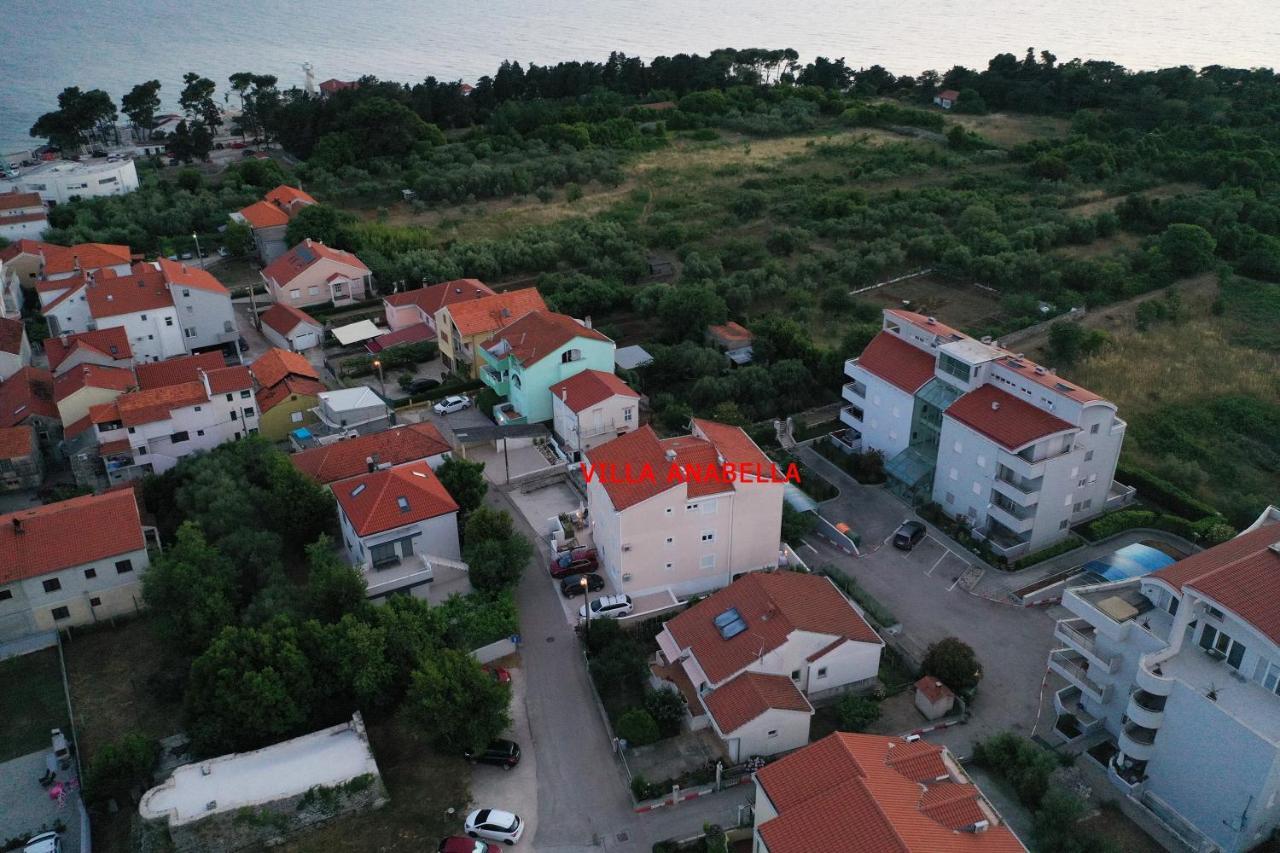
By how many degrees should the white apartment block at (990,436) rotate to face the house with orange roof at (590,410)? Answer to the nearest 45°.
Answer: approximately 45° to its right

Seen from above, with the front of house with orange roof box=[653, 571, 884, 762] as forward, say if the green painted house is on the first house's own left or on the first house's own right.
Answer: on the first house's own right

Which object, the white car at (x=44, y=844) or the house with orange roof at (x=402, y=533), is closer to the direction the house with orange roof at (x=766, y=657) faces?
the white car

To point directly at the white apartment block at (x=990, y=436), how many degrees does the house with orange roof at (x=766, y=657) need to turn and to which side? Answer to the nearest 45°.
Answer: approximately 180°
